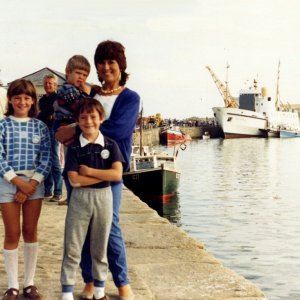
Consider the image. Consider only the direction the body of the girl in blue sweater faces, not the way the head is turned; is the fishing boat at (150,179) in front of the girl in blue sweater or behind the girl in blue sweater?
behind

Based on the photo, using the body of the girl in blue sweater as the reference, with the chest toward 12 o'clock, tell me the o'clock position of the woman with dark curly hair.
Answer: The woman with dark curly hair is roughly at 10 o'clock from the girl in blue sweater.

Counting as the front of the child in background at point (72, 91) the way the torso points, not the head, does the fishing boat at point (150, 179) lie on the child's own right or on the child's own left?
on the child's own left
